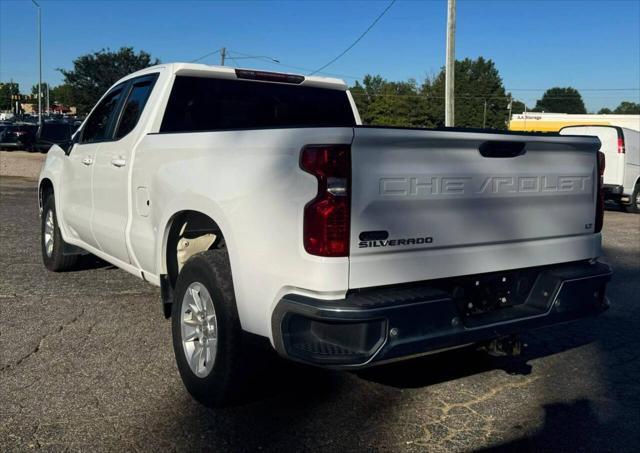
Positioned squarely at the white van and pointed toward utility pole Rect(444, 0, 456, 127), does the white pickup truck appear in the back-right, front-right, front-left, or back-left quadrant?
back-left

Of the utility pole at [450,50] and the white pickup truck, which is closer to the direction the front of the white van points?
the utility pole

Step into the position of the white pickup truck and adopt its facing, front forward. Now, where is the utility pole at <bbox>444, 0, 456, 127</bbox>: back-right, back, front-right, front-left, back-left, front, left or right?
front-right

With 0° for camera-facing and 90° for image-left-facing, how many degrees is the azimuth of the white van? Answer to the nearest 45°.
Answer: approximately 225°

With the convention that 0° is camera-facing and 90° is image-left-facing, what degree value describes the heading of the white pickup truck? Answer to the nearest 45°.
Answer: approximately 135°

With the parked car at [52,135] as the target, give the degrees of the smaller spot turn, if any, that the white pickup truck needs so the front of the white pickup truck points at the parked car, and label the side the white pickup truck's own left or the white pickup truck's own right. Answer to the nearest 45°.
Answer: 0° — it already faces it

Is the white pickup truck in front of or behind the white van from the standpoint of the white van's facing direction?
behind
